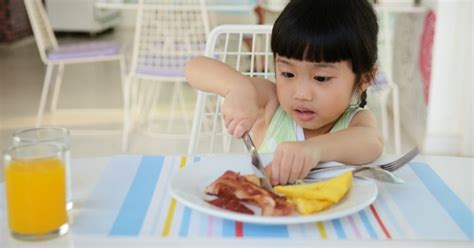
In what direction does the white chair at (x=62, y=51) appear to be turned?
to the viewer's right

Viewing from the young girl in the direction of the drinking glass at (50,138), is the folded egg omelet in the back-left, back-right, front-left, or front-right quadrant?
front-left

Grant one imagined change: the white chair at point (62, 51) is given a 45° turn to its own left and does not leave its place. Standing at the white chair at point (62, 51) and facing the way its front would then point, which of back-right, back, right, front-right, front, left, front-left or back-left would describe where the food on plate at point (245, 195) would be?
back-right

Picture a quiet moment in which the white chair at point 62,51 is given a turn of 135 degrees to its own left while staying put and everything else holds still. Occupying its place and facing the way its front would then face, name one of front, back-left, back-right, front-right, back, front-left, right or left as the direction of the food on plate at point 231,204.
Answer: back-left

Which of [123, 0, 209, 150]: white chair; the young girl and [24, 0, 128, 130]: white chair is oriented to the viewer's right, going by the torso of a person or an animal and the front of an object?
[24, 0, 128, 130]: white chair

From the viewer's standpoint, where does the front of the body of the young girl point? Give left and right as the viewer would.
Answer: facing the viewer and to the left of the viewer
